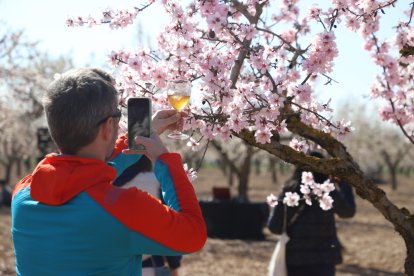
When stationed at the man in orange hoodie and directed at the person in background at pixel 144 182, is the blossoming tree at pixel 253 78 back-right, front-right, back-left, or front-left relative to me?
front-right

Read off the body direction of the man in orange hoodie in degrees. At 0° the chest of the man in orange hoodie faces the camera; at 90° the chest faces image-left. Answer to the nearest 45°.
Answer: approximately 225°

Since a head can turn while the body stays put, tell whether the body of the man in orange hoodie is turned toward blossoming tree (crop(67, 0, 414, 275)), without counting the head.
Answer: yes

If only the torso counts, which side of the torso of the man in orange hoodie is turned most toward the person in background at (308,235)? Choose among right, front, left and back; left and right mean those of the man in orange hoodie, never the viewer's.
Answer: front

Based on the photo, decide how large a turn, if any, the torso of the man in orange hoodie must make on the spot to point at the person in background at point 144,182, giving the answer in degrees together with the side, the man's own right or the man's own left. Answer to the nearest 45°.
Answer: approximately 45° to the man's own left

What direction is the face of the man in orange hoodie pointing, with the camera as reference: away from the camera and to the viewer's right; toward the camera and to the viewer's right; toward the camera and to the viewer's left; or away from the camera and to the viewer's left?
away from the camera and to the viewer's right

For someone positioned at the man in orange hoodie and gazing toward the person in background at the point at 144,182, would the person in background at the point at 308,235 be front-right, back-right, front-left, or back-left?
front-right

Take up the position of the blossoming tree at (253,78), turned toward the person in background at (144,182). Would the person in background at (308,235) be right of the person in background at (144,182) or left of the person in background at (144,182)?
right
